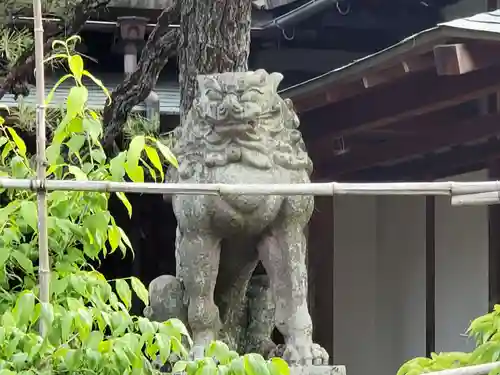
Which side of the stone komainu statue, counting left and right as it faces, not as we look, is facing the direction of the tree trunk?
back

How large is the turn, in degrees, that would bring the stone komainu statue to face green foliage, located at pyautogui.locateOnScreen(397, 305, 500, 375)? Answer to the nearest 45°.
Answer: approximately 45° to its left

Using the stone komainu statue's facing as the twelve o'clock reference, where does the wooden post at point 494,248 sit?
The wooden post is roughly at 7 o'clock from the stone komainu statue.

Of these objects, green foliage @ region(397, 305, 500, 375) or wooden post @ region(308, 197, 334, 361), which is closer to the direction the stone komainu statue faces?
the green foliage

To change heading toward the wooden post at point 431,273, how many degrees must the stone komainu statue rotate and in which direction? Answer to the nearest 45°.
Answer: approximately 180°

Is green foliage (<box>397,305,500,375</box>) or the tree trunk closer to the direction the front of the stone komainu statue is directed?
the green foliage

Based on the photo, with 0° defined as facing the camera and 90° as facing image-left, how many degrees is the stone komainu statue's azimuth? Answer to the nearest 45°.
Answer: approximately 0°
